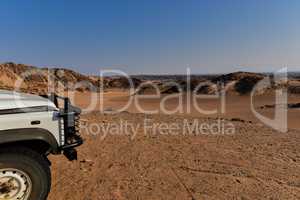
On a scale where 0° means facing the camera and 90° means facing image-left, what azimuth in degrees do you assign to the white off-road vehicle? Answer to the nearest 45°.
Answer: approximately 270°
